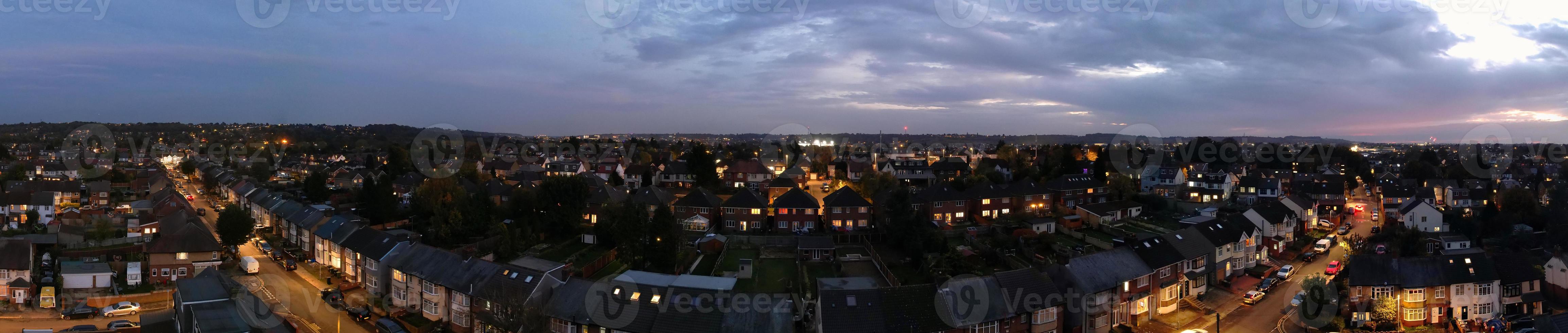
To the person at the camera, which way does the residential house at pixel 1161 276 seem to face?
facing the viewer and to the right of the viewer

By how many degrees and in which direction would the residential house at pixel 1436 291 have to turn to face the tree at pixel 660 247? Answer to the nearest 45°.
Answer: approximately 45° to its right

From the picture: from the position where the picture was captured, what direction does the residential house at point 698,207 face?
facing away from the viewer

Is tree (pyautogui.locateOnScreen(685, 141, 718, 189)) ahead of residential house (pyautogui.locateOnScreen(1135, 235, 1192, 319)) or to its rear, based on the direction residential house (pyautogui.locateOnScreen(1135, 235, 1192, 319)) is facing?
to the rear

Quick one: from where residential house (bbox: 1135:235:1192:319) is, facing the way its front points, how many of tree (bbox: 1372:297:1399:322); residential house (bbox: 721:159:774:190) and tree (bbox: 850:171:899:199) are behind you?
2

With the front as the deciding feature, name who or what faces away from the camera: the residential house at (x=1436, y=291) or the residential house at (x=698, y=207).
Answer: the residential house at (x=698, y=207)

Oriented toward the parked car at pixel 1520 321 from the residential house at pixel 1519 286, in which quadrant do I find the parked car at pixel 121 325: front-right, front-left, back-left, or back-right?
front-right

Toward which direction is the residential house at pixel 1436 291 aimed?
toward the camera

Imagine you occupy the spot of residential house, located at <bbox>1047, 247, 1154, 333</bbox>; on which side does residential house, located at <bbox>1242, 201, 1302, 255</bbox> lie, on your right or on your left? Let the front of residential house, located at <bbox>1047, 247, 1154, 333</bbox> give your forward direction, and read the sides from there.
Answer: on your left

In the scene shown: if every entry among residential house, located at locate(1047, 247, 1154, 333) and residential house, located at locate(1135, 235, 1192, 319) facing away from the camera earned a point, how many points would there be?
0
